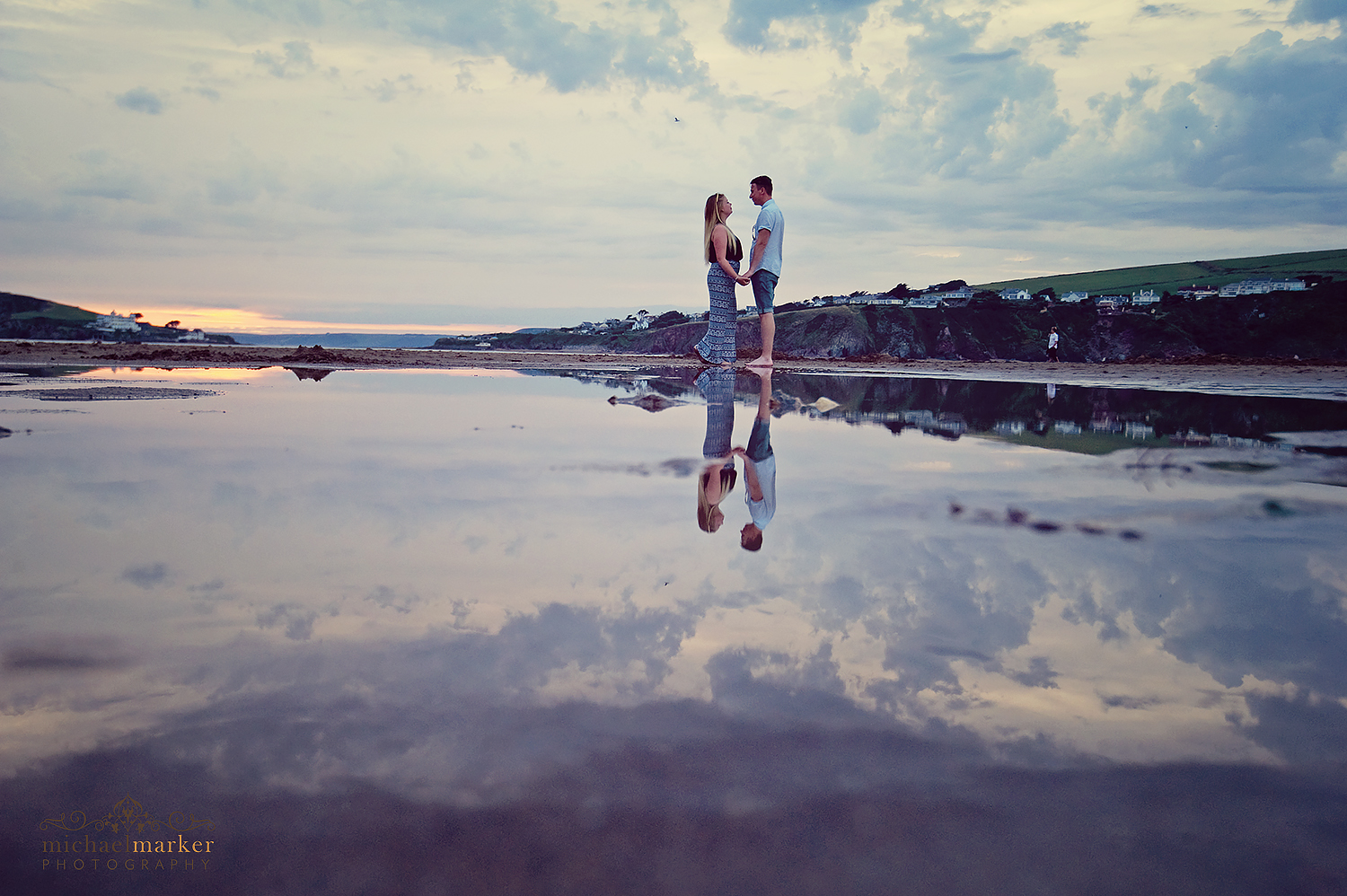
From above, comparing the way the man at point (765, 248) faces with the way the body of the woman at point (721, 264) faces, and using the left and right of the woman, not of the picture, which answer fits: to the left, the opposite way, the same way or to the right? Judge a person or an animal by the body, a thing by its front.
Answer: the opposite way

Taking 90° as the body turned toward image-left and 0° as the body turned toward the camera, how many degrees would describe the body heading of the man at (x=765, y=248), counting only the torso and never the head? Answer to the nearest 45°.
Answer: approximately 90°

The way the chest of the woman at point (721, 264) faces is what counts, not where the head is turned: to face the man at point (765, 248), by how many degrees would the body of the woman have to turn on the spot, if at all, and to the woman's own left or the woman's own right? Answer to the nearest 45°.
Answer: approximately 45° to the woman's own right

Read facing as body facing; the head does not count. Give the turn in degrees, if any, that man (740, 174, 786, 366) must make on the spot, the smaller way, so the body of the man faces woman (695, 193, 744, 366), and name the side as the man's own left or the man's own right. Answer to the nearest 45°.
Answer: approximately 45° to the man's own right

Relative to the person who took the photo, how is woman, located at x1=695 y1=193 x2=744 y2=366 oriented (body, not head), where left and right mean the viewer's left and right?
facing to the right of the viewer

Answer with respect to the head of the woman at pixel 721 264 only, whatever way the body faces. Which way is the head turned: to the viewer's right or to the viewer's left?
to the viewer's right

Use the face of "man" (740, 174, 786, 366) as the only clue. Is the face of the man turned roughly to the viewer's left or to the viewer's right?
to the viewer's left

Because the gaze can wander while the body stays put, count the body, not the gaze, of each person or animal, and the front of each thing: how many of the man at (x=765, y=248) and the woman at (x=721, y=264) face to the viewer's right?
1
